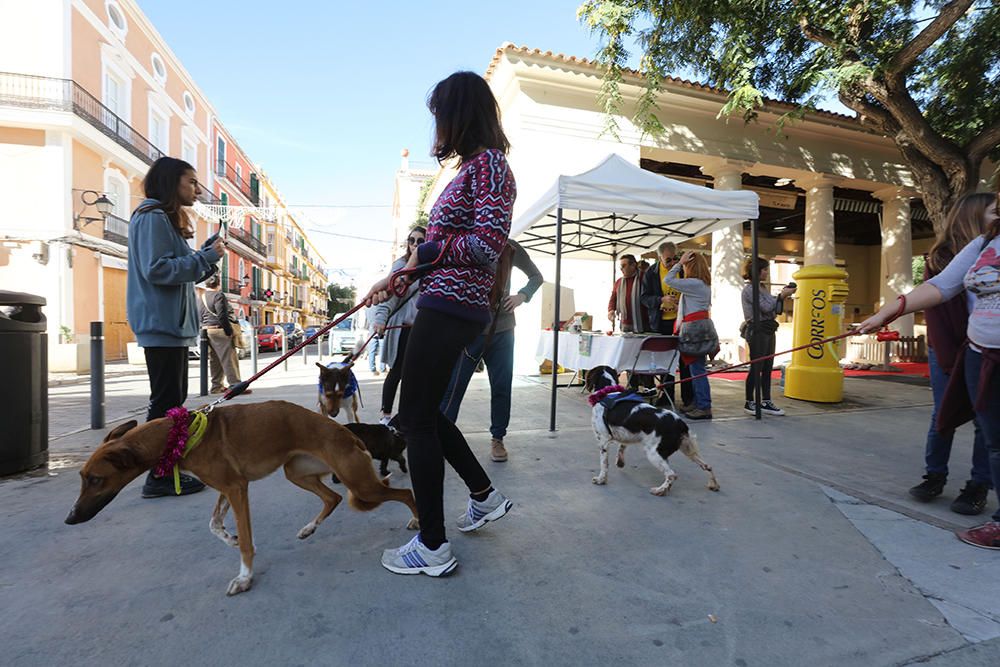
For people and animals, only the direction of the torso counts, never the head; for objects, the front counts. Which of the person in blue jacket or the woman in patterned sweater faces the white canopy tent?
the person in blue jacket

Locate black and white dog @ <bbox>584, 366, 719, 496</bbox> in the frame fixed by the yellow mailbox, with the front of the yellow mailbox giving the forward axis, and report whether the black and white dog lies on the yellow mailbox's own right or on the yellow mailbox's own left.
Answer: on the yellow mailbox's own right

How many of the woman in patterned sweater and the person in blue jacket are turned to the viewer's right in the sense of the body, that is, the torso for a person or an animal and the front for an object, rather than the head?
1

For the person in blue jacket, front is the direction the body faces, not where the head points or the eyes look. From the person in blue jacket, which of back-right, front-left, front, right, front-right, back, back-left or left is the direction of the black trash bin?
back-left

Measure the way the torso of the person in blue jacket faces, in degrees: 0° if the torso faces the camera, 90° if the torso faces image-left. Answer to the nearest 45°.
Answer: approximately 270°

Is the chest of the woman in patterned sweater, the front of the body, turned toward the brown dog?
yes

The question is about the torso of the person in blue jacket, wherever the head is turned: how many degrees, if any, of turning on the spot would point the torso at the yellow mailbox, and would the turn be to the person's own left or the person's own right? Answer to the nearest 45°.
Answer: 0° — they already face it

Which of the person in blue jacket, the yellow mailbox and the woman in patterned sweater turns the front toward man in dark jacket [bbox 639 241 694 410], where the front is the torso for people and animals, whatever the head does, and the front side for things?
the person in blue jacket

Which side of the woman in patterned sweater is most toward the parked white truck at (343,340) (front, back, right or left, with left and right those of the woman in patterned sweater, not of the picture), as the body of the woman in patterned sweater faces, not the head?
right

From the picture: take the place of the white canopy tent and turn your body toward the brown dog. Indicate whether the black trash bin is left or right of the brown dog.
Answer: right

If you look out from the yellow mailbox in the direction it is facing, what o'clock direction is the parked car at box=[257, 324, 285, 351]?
The parked car is roughly at 5 o'clock from the yellow mailbox.

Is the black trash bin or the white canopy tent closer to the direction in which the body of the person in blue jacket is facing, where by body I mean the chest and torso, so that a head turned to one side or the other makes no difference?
the white canopy tent

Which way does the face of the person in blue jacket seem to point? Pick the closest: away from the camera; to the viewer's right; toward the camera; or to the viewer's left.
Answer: to the viewer's right

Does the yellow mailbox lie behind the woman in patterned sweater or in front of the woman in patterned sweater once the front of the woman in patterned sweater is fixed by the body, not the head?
behind

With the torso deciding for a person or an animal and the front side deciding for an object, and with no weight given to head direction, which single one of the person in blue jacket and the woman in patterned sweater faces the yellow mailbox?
the person in blue jacket
